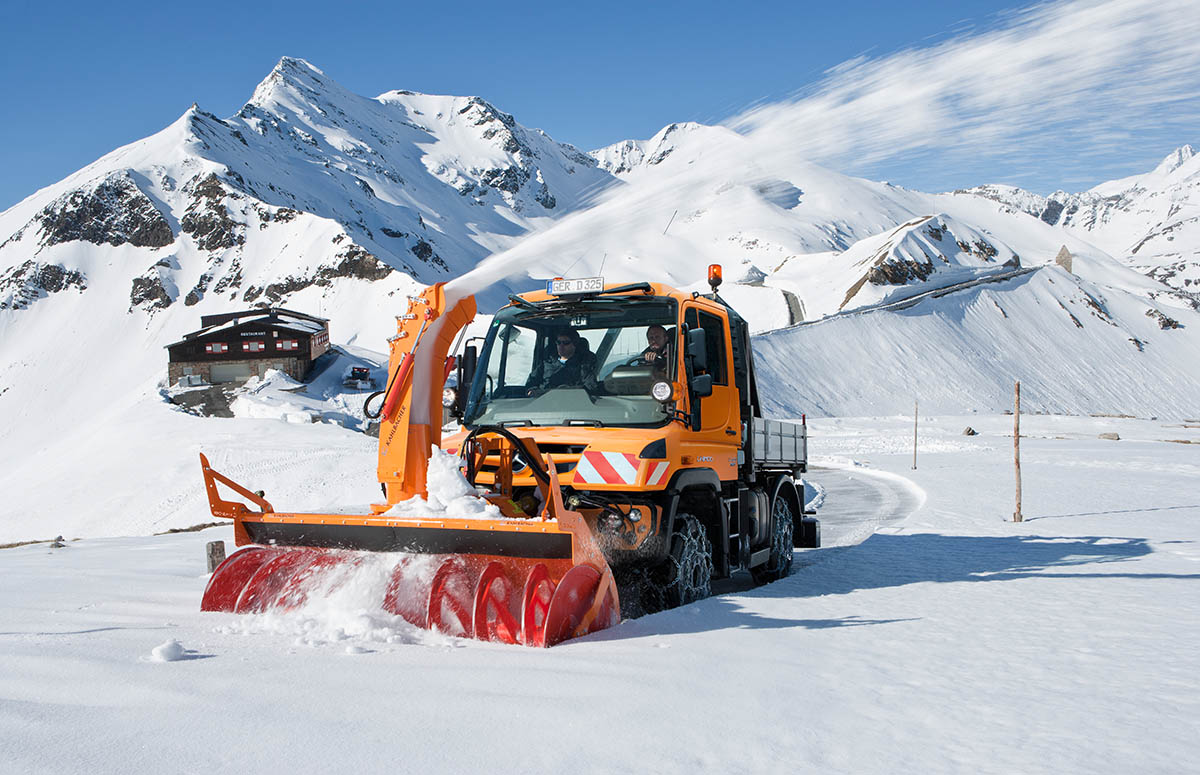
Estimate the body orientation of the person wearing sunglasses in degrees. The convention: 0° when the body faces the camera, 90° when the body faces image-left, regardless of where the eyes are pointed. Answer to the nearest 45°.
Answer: approximately 45°

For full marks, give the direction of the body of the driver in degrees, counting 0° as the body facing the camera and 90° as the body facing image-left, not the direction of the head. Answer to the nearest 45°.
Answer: approximately 45°
